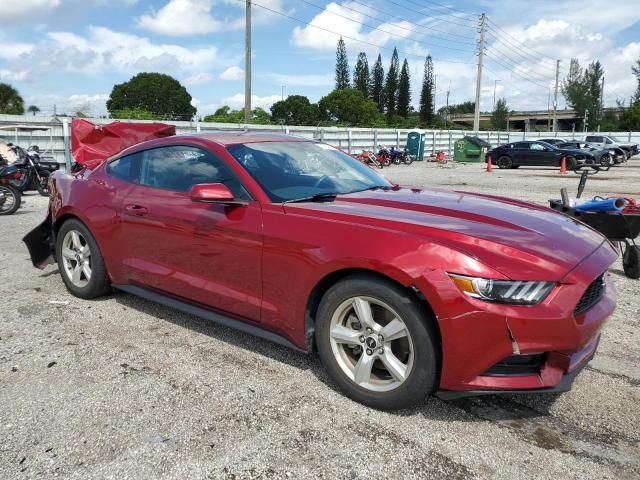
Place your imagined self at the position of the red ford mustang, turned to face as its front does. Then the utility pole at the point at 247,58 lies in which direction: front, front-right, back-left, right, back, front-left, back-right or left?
back-left

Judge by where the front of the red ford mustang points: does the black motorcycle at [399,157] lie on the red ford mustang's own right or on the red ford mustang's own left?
on the red ford mustang's own left

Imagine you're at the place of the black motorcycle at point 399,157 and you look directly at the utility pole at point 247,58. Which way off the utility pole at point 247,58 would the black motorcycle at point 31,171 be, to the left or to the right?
left

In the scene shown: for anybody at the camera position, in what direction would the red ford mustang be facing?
facing the viewer and to the right of the viewer
